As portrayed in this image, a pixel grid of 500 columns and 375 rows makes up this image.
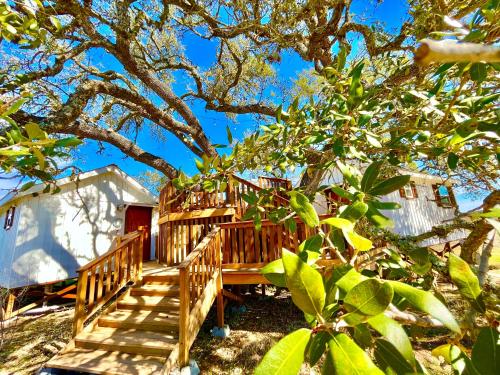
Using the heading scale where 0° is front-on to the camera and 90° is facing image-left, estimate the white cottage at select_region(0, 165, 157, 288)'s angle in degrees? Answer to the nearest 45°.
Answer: approximately 315°

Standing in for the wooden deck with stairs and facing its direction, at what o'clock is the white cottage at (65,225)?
The white cottage is roughly at 3 o'clock from the wooden deck with stairs.

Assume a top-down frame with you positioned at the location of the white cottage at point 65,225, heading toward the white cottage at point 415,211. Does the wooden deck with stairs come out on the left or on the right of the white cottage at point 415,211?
right

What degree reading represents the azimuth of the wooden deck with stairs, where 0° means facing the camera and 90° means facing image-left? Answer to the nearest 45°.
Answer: approximately 45°

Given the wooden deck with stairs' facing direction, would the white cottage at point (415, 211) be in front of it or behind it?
behind
